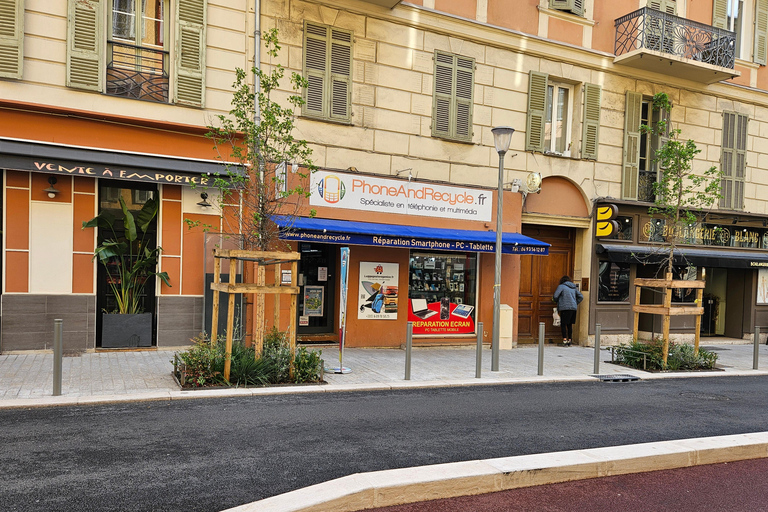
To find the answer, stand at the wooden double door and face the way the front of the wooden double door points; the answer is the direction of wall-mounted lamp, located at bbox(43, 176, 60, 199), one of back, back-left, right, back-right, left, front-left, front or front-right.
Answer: front-right

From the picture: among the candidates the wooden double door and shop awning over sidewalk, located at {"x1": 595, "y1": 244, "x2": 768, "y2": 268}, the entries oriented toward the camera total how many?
2

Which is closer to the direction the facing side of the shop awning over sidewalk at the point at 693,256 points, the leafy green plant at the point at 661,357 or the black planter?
the leafy green plant

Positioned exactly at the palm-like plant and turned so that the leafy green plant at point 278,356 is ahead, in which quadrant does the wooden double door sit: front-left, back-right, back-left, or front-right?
front-left

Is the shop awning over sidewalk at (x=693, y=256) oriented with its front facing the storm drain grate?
yes

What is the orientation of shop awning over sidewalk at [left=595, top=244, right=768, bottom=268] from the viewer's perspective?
toward the camera

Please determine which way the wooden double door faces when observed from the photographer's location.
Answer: facing the viewer

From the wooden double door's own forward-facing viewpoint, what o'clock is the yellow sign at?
The yellow sign is roughly at 9 o'clock from the wooden double door.

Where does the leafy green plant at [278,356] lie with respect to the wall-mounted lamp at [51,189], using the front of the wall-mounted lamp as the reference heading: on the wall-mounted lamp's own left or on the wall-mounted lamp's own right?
on the wall-mounted lamp's own left

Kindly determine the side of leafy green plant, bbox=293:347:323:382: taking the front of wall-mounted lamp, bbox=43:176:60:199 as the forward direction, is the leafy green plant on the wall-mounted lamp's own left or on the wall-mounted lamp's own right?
on the wall-mounted lamp's own left

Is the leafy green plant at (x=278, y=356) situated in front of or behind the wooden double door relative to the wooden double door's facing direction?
in front

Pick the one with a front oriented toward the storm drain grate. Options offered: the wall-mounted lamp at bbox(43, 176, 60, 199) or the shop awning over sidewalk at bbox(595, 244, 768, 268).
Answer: the shop awning over sidewalk

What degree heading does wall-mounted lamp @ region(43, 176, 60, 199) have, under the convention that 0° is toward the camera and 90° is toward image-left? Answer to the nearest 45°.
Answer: approximately 45°

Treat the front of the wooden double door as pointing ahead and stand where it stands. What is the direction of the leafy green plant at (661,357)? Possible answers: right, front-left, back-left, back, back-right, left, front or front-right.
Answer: front-left
